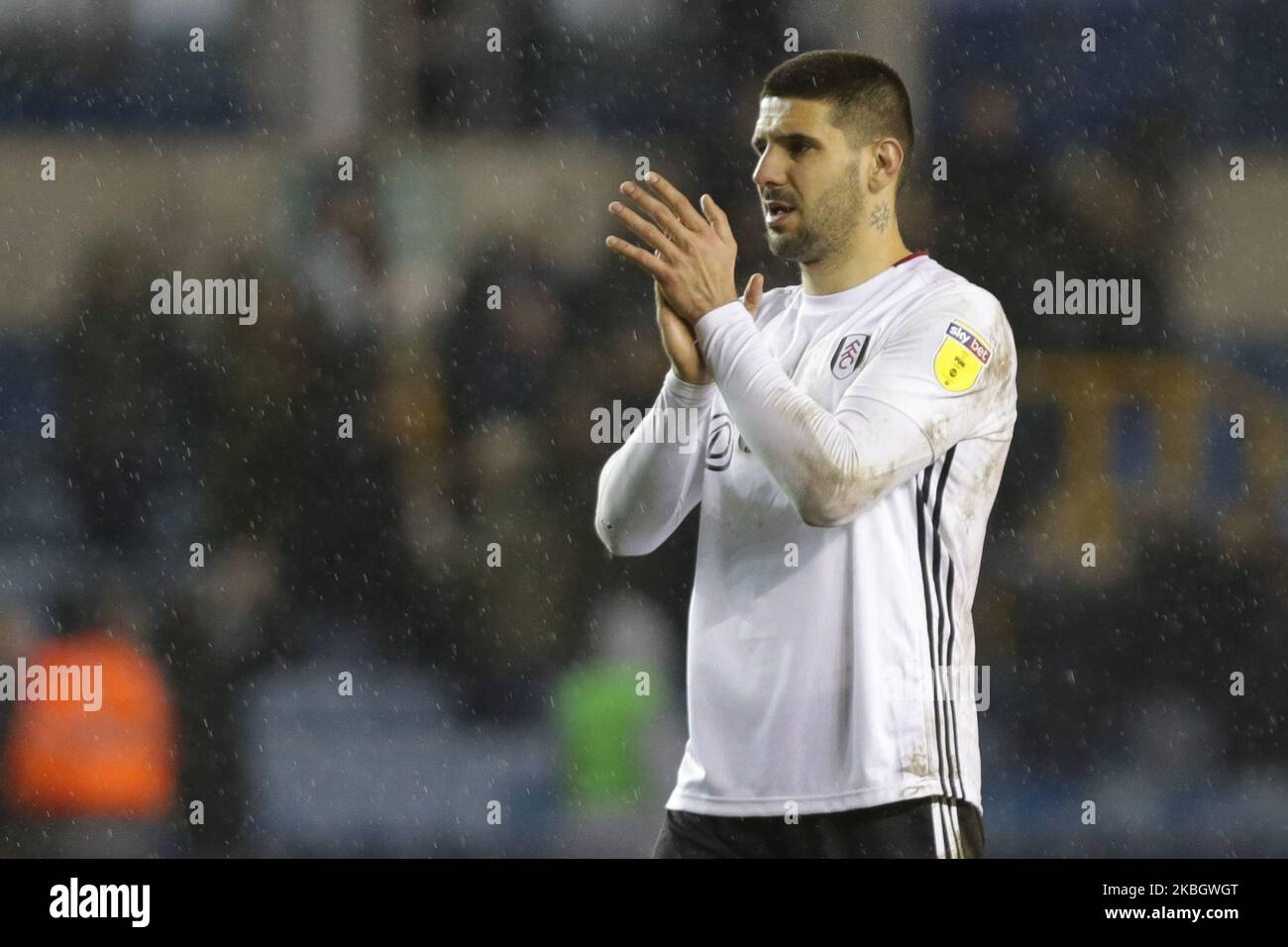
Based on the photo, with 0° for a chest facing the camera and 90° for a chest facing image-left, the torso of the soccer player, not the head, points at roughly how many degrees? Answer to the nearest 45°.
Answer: approximately 45°
